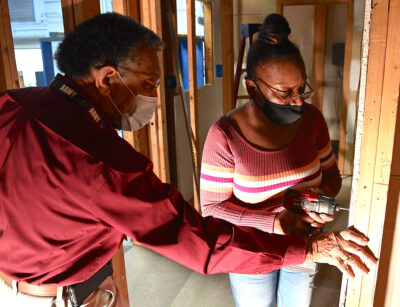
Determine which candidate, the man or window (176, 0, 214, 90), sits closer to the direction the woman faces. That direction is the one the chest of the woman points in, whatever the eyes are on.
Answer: the man

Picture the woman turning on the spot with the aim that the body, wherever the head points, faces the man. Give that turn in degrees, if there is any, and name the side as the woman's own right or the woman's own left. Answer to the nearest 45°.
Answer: approximately 90° to the woman's own right

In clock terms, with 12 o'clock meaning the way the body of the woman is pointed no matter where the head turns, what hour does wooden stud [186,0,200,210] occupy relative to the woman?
The wooden stud is roughly at 7 o'clock from the woman.

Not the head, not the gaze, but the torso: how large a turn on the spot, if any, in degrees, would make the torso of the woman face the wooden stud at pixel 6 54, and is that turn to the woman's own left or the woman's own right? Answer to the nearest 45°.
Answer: approximately 135° to the woman's own right

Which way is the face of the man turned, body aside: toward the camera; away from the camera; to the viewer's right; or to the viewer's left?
to the viewer's right

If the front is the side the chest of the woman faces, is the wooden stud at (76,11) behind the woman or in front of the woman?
behind

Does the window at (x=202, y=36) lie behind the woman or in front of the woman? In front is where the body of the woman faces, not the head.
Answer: behind

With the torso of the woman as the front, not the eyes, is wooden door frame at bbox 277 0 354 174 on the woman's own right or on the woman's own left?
on the woman's own left

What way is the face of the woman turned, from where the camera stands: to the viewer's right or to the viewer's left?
to the viewer's right

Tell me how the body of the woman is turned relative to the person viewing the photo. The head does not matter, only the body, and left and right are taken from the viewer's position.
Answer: facing the viewer and to the right of the viewer

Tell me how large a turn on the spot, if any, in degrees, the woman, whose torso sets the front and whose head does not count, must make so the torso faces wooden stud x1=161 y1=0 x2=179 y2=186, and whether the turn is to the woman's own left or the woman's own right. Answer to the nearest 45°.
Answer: approximately 180°

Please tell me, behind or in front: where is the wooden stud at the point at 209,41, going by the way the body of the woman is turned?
behind
